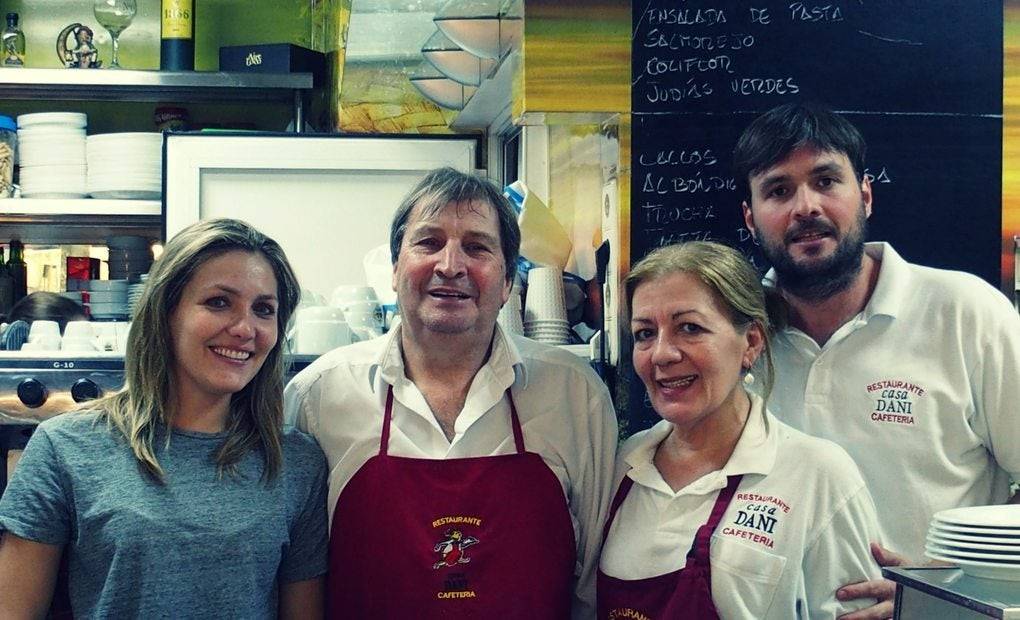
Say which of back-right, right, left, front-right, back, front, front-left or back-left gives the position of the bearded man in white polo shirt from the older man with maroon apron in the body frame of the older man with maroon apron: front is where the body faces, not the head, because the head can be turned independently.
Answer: left

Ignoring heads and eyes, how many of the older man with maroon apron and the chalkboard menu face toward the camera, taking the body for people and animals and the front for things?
2

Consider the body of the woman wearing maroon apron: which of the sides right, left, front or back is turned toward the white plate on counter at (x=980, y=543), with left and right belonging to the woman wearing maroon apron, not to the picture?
left

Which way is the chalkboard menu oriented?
toward the camera

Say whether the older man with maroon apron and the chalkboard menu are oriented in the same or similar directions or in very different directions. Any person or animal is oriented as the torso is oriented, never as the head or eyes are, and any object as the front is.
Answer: same or similar directions

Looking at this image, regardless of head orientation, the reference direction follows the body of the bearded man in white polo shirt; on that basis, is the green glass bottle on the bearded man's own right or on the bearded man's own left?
on the bearded man's own right

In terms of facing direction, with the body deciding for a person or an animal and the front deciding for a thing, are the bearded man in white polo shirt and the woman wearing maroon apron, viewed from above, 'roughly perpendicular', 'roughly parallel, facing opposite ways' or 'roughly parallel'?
roughly parallel

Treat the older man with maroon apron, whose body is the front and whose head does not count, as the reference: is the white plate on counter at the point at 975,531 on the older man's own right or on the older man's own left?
on the older man's own left

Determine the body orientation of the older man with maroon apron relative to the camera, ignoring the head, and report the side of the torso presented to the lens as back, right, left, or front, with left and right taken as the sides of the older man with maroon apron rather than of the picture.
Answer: front

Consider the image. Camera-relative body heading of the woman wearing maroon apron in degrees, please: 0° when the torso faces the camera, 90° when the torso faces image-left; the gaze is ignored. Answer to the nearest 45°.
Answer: approximately 45°

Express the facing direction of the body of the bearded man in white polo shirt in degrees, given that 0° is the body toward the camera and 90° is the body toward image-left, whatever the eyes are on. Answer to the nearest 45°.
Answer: approximately 45°
